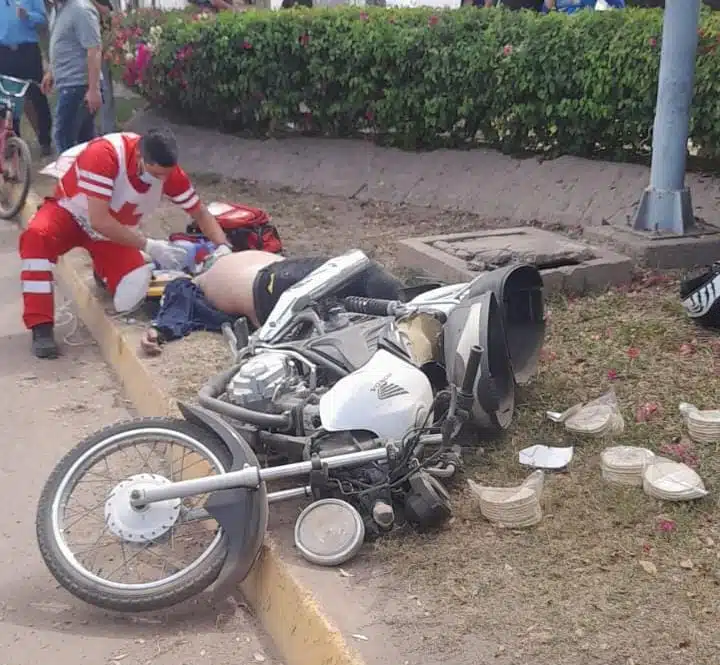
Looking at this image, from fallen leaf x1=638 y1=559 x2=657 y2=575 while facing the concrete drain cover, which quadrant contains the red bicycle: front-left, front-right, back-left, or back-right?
front-left

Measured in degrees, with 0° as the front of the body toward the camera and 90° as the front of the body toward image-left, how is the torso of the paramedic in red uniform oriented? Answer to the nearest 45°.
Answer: approximately 315°

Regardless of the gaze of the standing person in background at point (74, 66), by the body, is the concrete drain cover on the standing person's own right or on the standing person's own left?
on the standing person's own left

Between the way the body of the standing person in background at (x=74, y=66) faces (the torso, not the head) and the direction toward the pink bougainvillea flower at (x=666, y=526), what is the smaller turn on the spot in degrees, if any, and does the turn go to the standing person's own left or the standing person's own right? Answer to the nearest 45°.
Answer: approximately 45° to the standing person's own left

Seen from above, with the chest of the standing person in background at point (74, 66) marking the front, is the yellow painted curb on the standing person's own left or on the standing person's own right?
on the standing person's own left

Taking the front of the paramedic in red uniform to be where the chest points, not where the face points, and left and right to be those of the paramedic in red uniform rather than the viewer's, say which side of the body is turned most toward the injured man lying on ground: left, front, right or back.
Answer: front

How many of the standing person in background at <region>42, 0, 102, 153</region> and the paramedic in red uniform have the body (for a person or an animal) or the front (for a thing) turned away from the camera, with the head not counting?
0

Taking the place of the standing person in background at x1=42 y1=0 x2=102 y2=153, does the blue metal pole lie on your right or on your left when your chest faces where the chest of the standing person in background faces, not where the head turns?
on your left

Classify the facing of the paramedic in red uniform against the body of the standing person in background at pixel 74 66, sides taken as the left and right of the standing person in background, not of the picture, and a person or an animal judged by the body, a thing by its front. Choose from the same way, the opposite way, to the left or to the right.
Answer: to the left

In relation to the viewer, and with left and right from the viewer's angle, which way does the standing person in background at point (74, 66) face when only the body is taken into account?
facing the viewer and to the left of the viewer

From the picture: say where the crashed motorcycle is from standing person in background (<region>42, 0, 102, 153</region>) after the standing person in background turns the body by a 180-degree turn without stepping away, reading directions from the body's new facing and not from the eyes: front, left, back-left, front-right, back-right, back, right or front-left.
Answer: back-right

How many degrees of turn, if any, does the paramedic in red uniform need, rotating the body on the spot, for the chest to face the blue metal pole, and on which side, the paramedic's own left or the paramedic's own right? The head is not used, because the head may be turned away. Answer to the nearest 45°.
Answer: approximately 45° to the paramedic's own left

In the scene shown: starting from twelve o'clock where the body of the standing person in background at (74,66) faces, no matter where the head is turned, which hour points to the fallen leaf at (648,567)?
The fallen leaf is roughly at 10 o'clock from the standing person in background.
